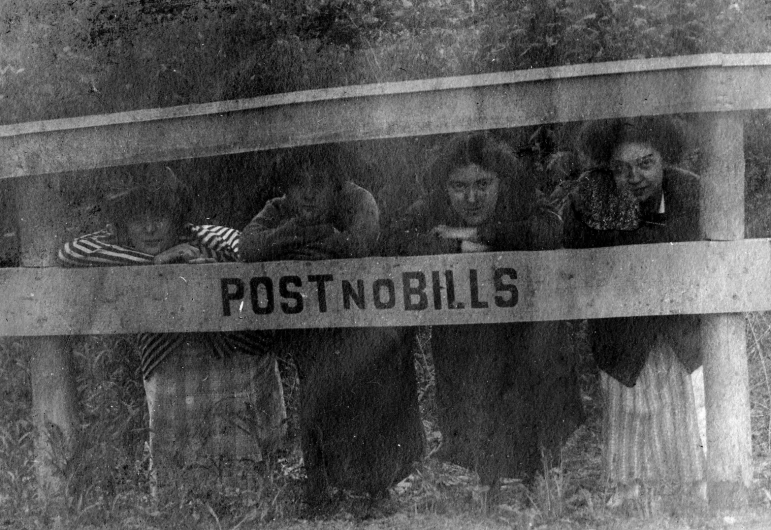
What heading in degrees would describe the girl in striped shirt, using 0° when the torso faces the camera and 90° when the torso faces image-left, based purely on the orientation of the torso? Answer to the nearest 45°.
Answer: approximately 0°

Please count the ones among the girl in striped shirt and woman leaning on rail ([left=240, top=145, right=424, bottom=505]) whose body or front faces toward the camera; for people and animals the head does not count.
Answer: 2

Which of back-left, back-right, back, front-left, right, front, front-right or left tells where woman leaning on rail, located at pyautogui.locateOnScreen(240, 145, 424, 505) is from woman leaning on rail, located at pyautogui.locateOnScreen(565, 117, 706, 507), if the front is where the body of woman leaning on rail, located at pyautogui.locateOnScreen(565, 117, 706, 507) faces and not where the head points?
right

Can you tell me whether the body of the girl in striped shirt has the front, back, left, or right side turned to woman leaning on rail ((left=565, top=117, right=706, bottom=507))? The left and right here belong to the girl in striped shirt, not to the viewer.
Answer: left
